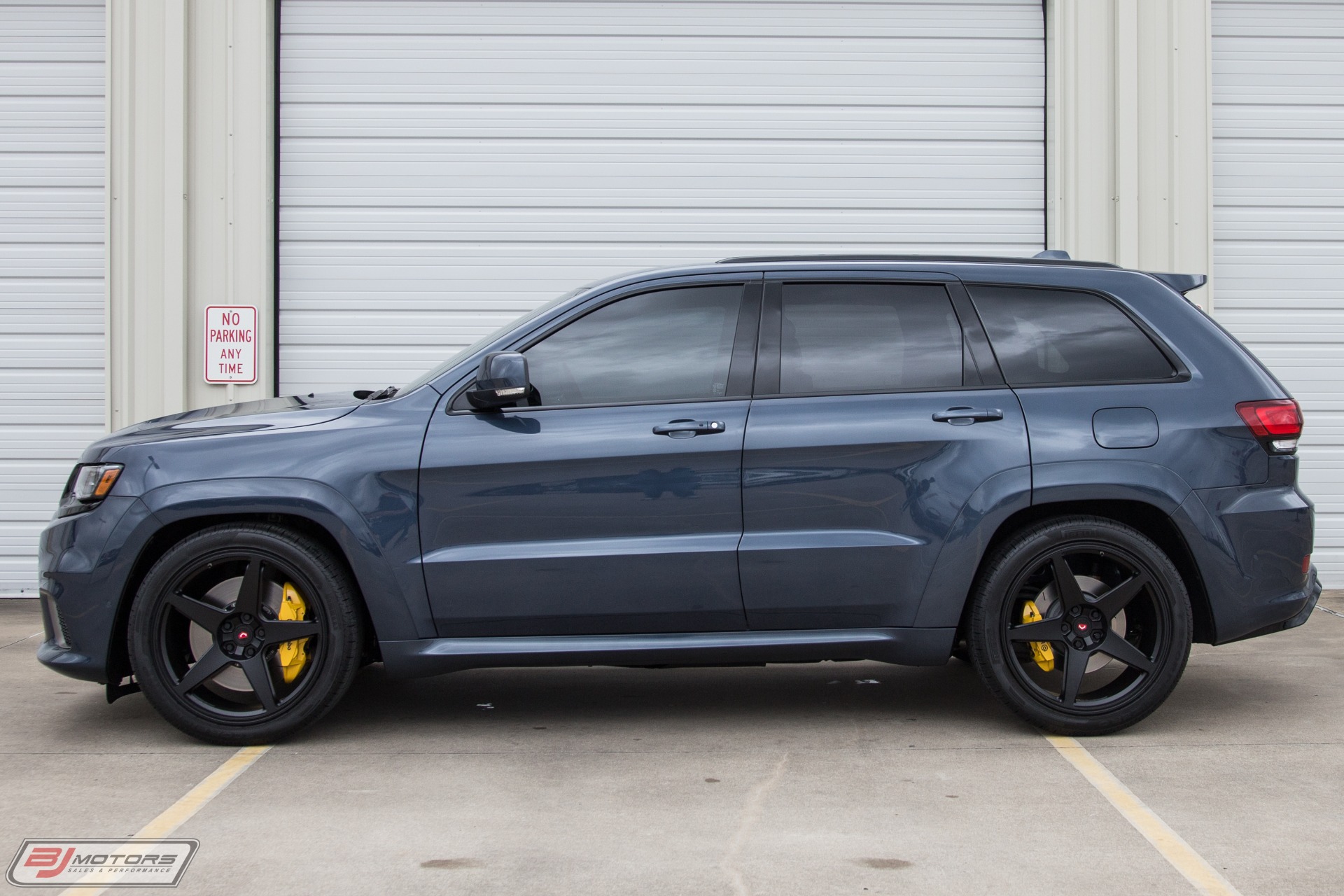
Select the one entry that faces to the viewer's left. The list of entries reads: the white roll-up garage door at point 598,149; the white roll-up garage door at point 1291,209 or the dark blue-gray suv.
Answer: the dark blue-gray suv

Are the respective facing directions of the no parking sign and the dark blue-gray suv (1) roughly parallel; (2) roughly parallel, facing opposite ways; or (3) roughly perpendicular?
roughly perpendicular

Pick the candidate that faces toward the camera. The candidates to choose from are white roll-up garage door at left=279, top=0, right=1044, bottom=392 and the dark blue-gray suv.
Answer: the white roll-up garage door

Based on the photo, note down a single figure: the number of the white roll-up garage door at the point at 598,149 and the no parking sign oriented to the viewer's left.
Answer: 0

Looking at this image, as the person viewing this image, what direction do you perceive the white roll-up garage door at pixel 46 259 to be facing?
facing the viewer

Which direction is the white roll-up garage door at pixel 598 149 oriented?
toward the camera

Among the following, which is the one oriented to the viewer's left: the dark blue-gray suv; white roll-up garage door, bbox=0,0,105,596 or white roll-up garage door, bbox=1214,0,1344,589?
the dark blue-gray suv

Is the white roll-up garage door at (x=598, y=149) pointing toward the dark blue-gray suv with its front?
yes

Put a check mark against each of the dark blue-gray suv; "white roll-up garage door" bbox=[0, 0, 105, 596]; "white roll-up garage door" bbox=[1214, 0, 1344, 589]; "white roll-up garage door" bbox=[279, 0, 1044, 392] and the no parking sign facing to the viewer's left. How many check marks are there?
1

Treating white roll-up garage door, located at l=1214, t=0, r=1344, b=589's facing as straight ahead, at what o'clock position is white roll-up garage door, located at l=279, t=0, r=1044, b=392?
white roll-up garage door, located at l=279, t=0, r=1044, b=392 is roughly at 2 o'clock from white roll-up garage door, located at l=1214, t=0, r=1344, b=589.

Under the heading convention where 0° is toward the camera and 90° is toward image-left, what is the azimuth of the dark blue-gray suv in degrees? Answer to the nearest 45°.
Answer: approximately 90°

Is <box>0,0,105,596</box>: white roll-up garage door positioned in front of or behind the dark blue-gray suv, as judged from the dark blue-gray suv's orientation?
in front

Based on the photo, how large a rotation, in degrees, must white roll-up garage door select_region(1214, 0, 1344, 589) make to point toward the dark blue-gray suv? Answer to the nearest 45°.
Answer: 0° — it already faces it

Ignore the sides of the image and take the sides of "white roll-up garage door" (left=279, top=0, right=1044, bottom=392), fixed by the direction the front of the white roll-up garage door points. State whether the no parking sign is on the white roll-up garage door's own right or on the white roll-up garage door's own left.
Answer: on the white roll-up garage door's own right

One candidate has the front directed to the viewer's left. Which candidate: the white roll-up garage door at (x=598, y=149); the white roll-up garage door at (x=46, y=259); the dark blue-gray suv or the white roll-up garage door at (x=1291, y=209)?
the dark blue-gray suv

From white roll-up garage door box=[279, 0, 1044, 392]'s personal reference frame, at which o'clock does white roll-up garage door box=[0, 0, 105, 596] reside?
white roll-up garage door box=[0, 0, 105, 596] is roughly at 3 o'clock from white roll-up garage door box=[279, 0, 1044, 392].
